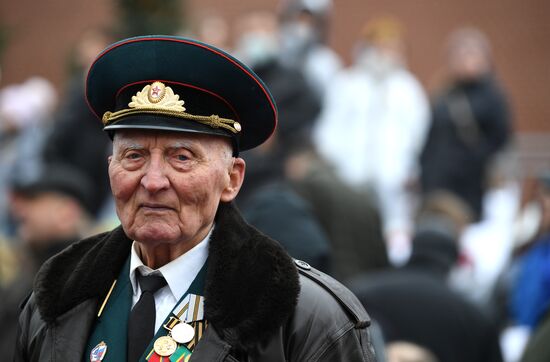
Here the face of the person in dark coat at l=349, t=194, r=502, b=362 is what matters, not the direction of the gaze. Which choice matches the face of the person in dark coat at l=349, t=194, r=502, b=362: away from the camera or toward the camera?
away from the camera

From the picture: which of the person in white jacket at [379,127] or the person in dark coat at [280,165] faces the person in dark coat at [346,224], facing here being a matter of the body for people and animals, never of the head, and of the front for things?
the person in white jacket

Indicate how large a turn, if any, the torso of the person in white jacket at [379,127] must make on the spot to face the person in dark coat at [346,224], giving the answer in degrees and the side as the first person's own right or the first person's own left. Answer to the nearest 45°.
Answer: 0° — they already face them

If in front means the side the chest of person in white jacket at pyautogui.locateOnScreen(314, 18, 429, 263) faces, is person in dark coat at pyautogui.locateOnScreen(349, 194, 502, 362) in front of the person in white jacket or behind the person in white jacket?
in front
